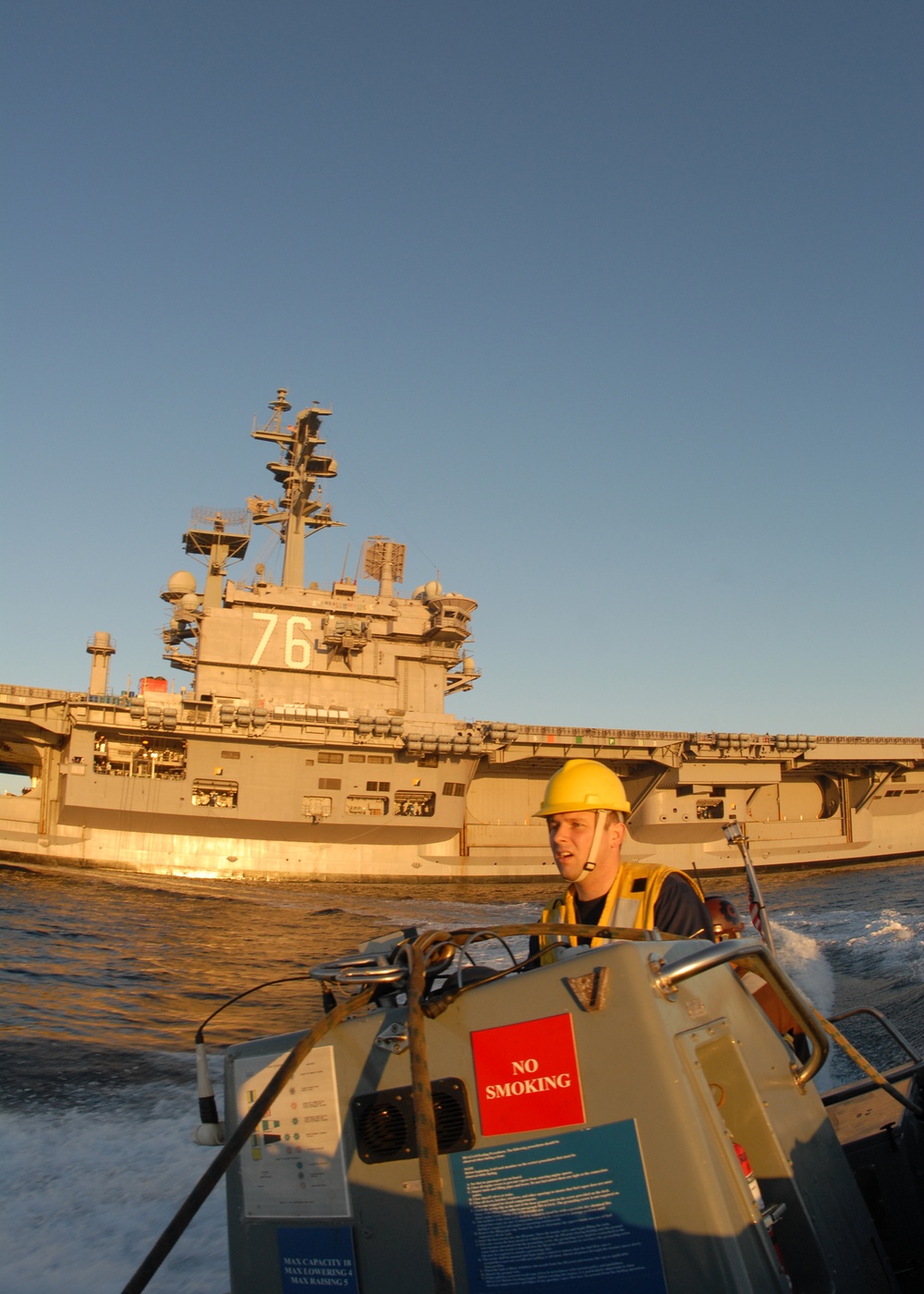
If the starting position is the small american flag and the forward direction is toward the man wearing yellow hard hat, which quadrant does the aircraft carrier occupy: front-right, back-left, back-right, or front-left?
back-right

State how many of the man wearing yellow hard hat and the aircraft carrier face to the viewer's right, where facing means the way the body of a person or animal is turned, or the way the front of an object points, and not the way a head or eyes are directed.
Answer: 1

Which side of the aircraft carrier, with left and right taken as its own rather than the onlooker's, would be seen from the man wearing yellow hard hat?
right

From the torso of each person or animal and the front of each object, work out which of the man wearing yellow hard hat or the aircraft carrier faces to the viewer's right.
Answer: the aircraft carrier

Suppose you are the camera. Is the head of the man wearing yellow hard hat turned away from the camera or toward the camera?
toward the camera

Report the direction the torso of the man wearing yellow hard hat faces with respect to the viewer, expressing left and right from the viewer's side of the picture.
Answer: facing the viewer and to the left of the viewer

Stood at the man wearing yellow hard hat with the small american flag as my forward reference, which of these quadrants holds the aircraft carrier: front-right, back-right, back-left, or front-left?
front-left

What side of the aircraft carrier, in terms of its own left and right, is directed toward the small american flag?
right

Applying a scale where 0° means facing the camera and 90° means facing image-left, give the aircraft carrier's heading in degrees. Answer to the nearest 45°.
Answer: approximately 270°
